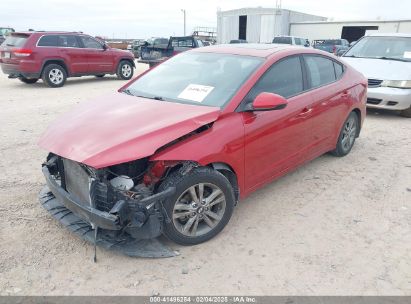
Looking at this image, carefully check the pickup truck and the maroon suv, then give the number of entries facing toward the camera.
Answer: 0

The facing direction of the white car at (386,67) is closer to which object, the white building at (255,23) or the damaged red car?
the damaged red car

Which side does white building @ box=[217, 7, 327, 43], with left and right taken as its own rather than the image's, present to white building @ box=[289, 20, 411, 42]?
left

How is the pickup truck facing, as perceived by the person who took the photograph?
facing away from the viewer and to the right of the viewer

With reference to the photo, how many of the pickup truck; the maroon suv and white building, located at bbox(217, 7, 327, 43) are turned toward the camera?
1

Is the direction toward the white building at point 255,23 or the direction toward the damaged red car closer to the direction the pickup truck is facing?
the white building

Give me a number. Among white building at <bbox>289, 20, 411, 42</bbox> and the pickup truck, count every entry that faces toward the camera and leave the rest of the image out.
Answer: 1

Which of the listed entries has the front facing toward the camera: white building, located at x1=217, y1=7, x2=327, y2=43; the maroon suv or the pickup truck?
the white building

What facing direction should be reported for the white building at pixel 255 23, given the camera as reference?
facing the viewer

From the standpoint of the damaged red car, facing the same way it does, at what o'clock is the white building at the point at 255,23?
The white building is roughly at 5 o'clock from the damaged red car.

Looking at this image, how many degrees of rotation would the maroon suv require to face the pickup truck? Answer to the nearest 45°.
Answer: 0° — it already faces it

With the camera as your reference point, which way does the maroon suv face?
facing away from the viewer and to the right of the viewer

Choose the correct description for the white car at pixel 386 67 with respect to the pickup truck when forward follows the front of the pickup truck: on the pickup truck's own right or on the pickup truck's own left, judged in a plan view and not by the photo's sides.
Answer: on the pickup truck's own right

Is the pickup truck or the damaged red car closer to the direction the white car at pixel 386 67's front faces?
the damaged red car

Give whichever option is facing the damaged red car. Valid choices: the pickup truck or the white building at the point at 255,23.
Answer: the white building

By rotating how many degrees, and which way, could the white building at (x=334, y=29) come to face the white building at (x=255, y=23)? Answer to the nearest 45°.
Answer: approximately 90° to its right

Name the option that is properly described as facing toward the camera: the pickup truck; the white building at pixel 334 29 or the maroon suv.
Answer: the white building

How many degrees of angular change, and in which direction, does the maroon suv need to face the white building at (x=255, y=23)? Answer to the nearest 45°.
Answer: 0° — it already faces it

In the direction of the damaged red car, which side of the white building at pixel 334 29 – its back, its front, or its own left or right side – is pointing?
front

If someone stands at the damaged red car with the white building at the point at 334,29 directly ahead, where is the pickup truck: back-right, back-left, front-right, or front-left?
front-left

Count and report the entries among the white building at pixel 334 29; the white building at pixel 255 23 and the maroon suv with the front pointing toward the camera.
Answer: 2

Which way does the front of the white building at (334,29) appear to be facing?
toward the camera
